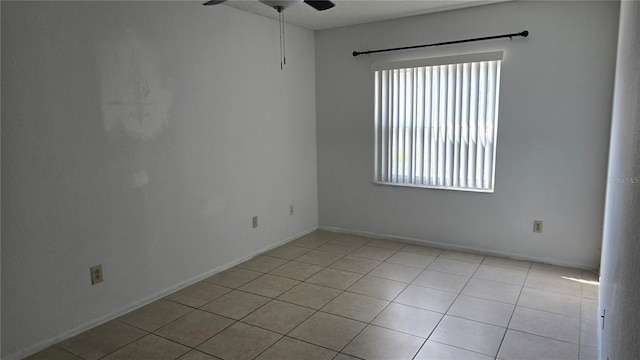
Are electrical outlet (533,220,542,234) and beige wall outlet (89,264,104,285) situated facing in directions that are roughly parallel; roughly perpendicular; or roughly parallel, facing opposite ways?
roughly perpendicular

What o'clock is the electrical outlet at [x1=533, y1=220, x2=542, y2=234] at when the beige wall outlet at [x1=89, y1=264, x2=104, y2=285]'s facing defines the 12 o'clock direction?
The electrical outlet is roughly at 11 o'clock from the beige wall outlet.

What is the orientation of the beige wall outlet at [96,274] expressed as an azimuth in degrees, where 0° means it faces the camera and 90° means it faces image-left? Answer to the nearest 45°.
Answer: approximately 315°

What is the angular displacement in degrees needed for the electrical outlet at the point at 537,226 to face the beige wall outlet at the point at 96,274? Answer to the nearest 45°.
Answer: approximately 45° to its right

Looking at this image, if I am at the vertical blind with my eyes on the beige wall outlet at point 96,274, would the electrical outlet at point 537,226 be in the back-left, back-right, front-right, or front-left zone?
back-left
